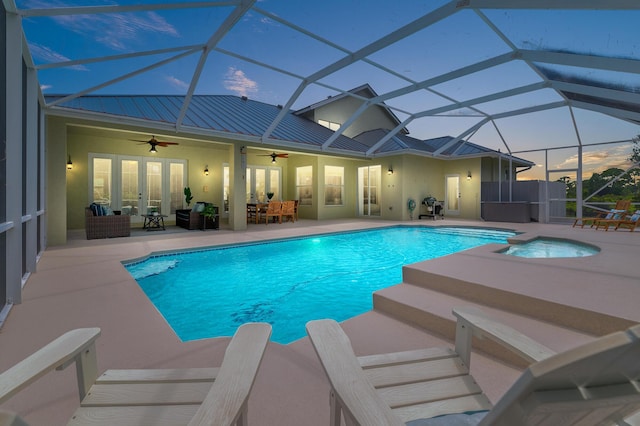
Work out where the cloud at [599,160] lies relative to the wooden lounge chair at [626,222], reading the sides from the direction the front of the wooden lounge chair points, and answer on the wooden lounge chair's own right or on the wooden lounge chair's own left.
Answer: on the wooden lounge chair's own right

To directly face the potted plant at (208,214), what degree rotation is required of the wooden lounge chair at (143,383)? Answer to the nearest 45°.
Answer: approximately 45° to its left

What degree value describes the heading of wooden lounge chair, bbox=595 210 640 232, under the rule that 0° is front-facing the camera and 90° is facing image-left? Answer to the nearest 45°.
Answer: approximately 90°

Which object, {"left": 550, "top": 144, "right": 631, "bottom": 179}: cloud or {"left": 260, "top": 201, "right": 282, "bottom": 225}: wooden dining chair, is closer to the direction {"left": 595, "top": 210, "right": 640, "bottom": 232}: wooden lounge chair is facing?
the wooden dining chair

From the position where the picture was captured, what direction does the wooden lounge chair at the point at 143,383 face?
facing away from the viewer and to the right of the viewer

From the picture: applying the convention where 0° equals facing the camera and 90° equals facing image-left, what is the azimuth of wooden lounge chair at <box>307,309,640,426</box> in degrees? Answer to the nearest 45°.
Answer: approximately 135°
